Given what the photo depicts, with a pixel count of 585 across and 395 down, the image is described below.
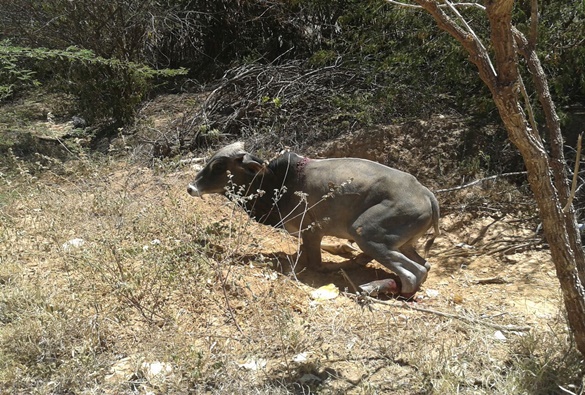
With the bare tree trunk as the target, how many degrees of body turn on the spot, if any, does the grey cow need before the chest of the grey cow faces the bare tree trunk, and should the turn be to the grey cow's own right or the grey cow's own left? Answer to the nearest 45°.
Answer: approximately 135° to the grey cow's own left

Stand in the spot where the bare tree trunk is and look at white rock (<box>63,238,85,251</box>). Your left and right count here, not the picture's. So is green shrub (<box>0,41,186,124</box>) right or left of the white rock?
right

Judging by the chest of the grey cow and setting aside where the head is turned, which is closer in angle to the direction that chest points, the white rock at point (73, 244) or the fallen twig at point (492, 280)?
the white rock

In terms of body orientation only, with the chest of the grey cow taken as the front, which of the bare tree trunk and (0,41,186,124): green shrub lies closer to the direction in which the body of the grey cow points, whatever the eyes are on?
the green shrub

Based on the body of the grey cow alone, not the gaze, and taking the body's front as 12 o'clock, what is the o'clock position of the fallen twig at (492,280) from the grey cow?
The fallen twig is roughly at 6 o'clock from the grey cow.

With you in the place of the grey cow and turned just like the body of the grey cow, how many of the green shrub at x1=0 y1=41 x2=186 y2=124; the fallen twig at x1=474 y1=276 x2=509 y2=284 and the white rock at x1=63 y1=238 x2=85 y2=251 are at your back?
1

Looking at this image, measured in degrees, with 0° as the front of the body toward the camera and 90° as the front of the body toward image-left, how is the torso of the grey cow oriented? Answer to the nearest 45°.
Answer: approximately 90°

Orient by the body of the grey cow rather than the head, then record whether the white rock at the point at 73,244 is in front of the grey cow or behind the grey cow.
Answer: in front

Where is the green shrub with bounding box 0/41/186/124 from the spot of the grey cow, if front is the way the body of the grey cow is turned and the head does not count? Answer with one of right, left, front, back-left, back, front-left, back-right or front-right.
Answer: front-right

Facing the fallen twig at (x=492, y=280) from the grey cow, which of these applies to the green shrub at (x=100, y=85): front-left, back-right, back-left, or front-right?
back-left
